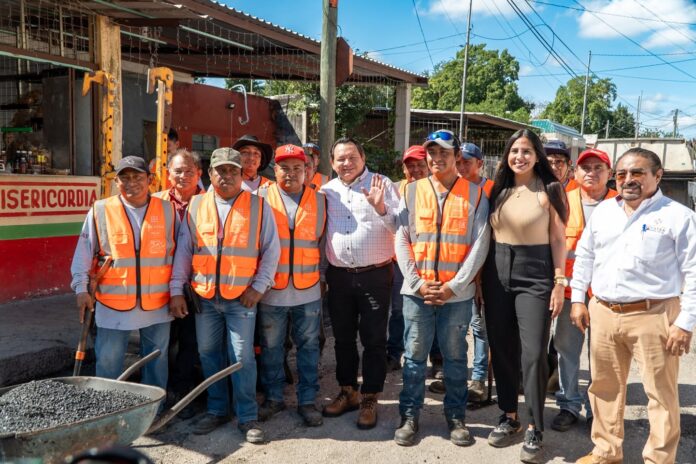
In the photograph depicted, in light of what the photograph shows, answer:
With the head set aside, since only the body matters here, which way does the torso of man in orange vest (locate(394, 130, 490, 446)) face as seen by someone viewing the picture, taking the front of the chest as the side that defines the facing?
toward the camera

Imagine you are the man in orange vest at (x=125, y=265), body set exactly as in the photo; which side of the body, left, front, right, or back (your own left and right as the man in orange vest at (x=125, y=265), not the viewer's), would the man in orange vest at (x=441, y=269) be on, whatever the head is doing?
left

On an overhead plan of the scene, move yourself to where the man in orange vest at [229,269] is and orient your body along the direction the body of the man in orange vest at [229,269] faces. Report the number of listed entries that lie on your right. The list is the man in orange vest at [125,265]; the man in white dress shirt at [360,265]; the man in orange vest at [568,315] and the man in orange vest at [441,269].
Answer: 1

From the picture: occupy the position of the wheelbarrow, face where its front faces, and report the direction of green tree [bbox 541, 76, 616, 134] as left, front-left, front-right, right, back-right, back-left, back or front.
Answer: back

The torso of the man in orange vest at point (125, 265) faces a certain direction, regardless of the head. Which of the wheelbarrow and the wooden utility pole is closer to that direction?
the wheelbarrow

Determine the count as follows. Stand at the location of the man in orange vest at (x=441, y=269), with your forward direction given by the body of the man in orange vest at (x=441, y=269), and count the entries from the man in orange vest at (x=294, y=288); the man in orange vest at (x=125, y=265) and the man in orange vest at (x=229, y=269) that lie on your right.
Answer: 3

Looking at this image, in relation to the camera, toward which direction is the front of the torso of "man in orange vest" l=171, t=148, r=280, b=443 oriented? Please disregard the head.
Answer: toward the camera

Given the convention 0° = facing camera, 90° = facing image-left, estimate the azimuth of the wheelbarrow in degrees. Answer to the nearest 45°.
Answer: approximately 45°

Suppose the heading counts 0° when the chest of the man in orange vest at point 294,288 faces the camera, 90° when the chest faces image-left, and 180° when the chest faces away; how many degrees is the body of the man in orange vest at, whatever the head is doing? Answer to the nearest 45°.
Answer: approximately 0°

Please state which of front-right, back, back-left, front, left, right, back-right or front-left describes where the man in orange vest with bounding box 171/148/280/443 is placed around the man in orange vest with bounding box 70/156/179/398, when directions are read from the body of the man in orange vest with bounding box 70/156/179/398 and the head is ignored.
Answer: left

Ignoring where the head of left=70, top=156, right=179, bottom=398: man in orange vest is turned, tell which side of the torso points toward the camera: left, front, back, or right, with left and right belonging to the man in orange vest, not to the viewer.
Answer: front

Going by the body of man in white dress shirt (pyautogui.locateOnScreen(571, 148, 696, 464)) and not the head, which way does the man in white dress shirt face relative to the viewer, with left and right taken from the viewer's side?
facing the viewer and to the left of the viewer

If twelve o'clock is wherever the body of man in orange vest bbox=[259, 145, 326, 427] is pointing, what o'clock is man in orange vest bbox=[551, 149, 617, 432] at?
man in orange vest bbox=[551, 149, 617, 432] is roughly at 9 o'clock from man in orange vest bbox=[259, 145, 326, 427].
